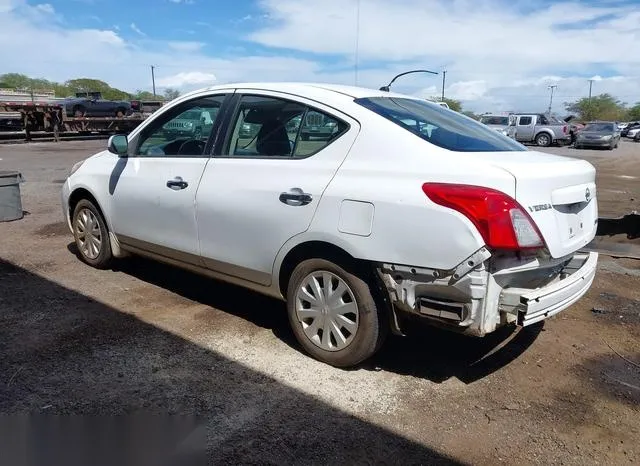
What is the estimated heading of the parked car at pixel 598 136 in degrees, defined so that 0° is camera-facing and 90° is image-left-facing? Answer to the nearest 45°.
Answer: approximately 45°

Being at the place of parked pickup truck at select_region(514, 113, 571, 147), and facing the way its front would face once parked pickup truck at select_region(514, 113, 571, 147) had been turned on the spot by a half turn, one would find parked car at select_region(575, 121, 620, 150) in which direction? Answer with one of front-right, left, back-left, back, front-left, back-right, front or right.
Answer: front

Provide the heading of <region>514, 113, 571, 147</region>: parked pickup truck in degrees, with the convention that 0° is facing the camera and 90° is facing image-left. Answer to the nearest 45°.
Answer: approximately 90°

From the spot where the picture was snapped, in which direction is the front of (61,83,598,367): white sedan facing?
facing away from the viewer and to the left of the viewer
